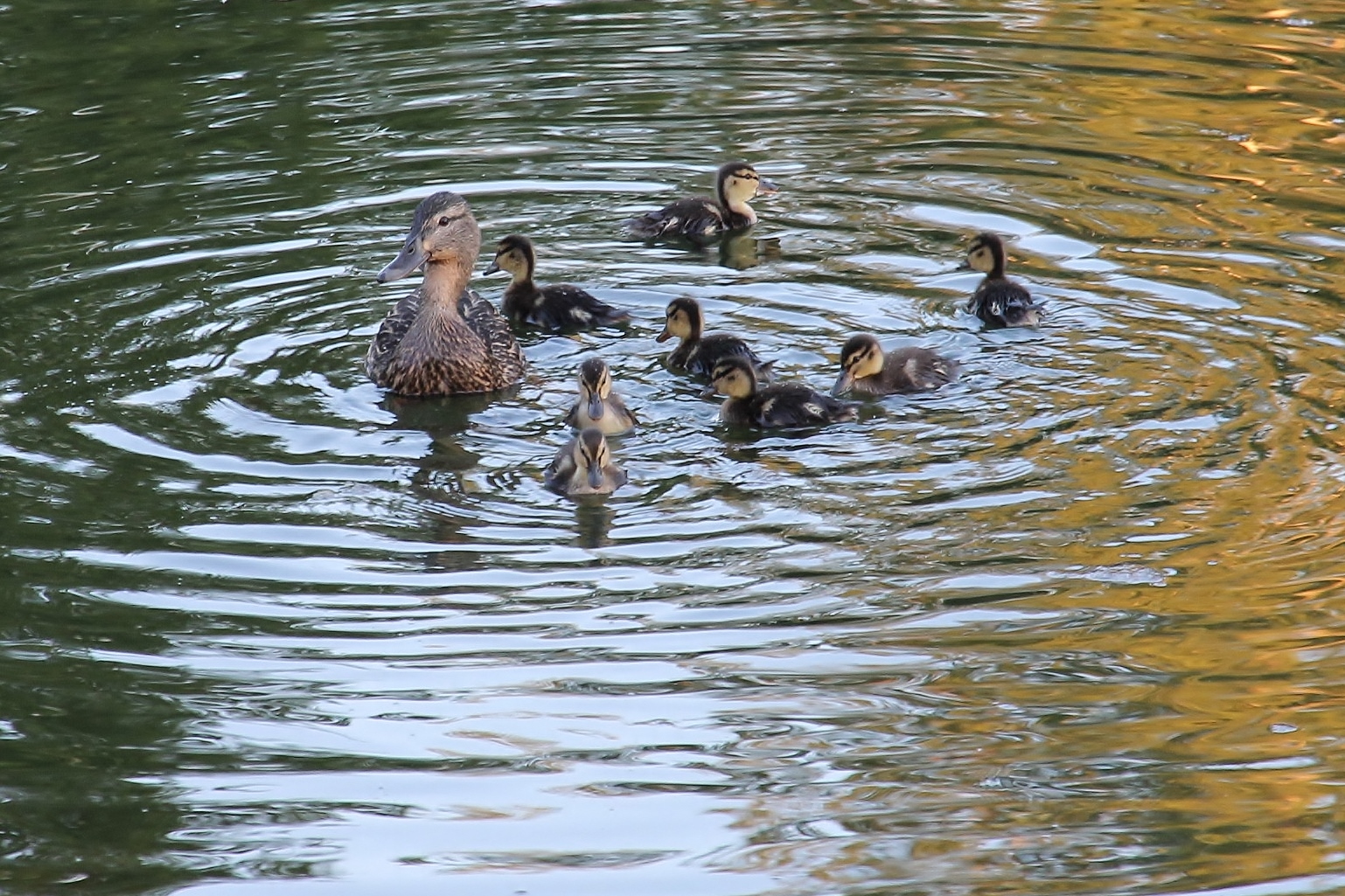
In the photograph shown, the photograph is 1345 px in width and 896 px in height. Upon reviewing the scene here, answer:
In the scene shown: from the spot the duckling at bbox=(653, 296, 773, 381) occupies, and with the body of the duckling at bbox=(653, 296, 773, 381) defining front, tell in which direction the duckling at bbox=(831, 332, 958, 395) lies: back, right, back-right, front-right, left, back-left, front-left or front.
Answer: back-left

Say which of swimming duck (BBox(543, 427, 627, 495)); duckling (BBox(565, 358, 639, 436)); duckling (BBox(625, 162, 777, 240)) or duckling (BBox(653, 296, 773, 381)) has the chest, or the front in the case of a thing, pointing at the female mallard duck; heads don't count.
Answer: duckling (BBox(653, 296, 773, 381))

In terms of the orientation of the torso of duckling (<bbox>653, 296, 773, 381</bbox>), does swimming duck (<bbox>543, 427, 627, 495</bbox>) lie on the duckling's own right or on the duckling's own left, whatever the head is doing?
on the duckling's own left

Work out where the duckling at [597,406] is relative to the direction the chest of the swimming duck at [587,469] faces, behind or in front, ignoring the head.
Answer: behind

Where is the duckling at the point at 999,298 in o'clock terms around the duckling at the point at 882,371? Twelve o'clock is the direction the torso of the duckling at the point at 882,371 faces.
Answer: the duckling at the point at 999,298 is roughly at 4 o'clock from the duckling at the point at 882,371.

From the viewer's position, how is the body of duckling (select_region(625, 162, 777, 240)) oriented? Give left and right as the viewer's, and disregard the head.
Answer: facing to the right of the viewer

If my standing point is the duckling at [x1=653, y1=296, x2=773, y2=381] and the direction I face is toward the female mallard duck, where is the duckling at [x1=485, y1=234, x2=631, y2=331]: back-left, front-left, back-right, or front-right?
front-right

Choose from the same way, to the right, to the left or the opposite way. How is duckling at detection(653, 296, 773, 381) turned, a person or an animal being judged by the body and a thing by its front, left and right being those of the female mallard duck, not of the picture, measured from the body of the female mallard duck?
to the right

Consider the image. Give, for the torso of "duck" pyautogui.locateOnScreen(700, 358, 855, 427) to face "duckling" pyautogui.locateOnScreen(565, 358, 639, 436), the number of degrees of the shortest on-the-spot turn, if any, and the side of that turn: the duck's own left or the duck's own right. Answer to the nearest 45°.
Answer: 0° — it already faces it

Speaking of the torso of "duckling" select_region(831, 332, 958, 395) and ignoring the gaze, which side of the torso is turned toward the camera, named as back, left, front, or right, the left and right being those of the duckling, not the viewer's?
left

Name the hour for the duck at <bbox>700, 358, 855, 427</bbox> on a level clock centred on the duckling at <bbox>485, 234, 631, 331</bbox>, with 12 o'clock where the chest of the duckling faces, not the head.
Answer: The duck is roughly at 8 o'clock from the duckling.

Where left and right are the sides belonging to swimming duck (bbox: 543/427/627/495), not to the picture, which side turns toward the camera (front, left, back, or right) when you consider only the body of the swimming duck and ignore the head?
front

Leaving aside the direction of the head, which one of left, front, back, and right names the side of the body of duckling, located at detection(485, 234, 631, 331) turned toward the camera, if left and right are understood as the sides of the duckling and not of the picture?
left

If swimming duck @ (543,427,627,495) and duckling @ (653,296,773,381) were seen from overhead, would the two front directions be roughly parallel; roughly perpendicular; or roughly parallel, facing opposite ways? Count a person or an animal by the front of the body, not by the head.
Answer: roughly perpendicular

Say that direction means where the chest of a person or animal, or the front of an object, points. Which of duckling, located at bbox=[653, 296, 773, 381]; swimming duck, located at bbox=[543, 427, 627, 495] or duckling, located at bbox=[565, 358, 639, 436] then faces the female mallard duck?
duckling, located at bbox=[653, 296, 773, 381]

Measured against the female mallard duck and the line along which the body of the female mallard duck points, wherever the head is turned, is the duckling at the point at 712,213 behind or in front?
behind

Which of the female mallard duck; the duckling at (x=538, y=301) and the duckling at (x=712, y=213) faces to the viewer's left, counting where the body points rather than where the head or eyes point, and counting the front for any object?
the duckling at (x=538, y=301)

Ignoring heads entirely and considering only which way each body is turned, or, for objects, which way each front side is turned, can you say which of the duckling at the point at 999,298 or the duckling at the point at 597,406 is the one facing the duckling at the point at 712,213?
the duckling at the point at 999,298

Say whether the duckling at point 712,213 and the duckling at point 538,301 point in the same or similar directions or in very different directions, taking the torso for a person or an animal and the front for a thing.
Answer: very different directions
